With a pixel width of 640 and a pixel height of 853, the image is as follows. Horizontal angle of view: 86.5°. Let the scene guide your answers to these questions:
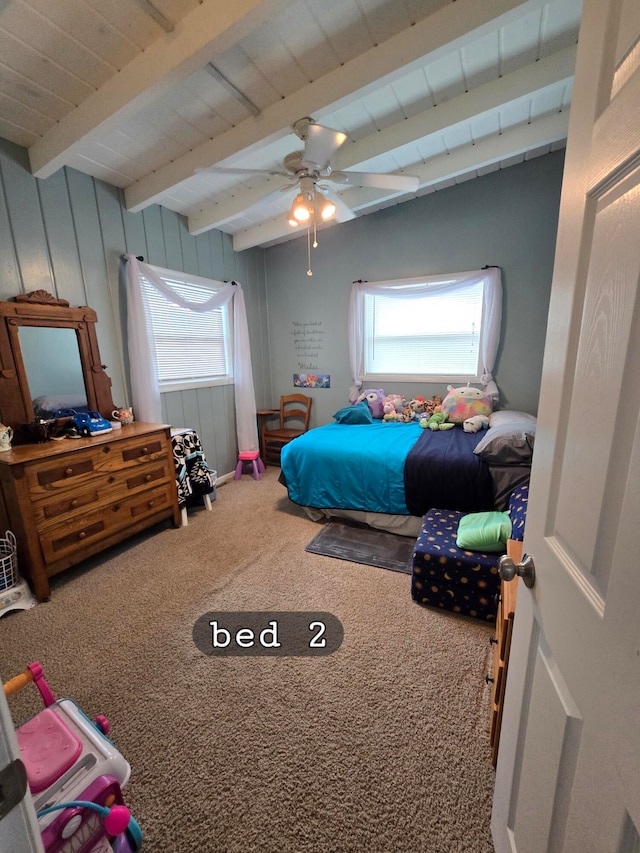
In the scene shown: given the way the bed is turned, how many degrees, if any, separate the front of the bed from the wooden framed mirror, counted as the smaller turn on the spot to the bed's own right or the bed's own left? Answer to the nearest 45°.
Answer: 0° — it already faces it

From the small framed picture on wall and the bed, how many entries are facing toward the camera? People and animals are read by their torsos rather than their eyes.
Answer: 1

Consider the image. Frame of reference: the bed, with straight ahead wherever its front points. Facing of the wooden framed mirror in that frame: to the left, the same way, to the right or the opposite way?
the opposite way

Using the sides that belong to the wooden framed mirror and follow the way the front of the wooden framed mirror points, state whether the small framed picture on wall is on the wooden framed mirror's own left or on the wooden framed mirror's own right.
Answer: on the wooden framed mirror's own left

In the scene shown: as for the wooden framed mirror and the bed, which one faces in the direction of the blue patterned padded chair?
the wooden framed mirror

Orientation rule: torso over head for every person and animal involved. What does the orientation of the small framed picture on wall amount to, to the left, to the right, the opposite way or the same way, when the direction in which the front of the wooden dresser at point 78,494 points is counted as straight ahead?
to the right

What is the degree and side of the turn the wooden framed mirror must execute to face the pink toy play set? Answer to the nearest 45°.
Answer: approximately 45° to its right

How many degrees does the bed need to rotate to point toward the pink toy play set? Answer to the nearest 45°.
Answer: approximately 90° to its left

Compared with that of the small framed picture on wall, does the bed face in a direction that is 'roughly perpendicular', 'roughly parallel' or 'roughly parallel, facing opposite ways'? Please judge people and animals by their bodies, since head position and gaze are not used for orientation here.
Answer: roughly perpendicular
